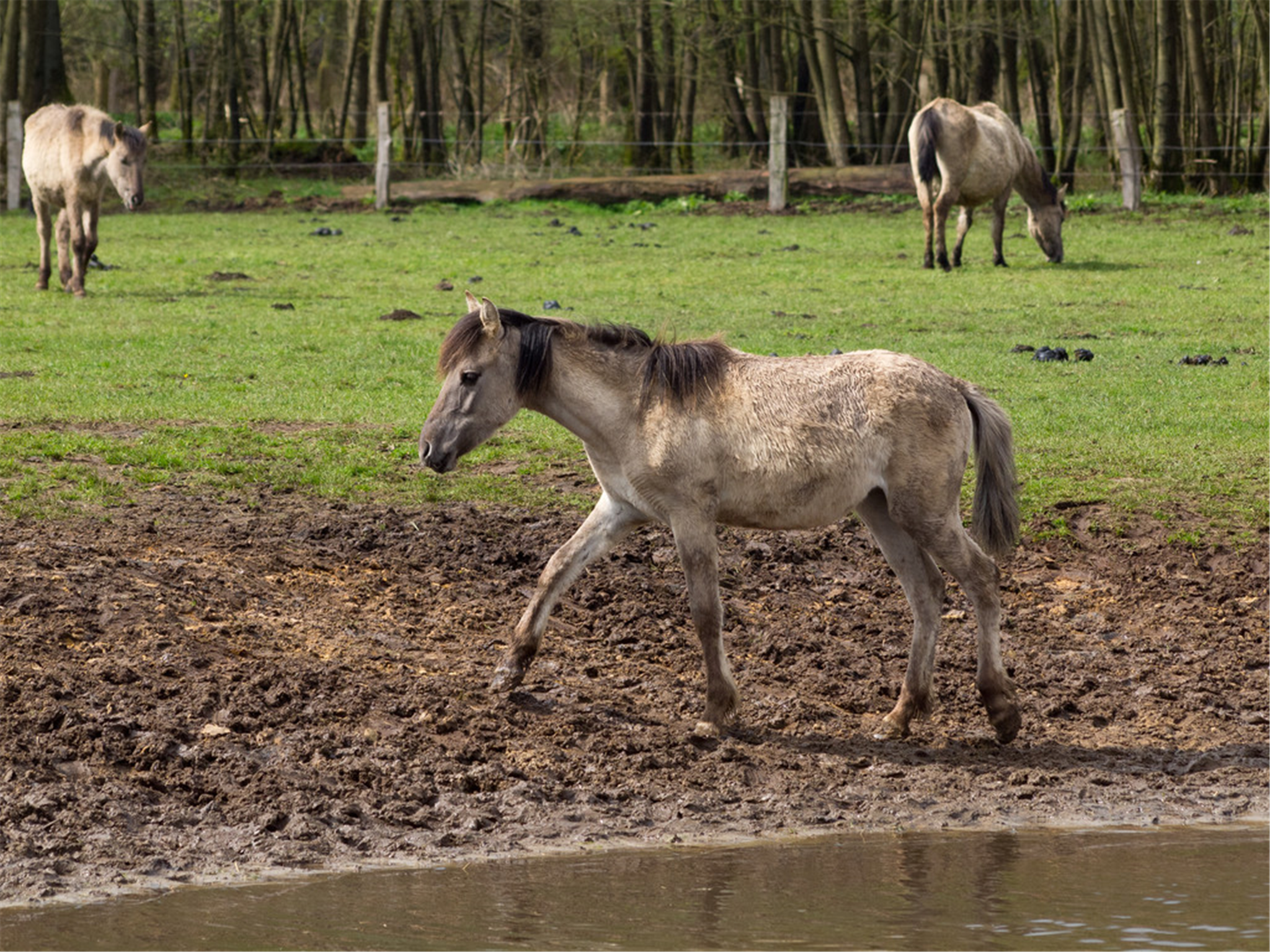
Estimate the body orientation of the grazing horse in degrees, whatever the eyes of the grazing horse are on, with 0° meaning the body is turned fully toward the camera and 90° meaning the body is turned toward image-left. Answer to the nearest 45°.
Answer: approximately 225°

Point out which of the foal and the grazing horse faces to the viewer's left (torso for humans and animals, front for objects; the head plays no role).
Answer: the foal

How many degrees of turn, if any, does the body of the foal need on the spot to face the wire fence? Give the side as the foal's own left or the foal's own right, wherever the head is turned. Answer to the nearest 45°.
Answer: approximately 90° to the foal's own right

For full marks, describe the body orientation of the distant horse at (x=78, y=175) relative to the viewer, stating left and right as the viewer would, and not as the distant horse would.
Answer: facing the viewer and to the right of the viewer

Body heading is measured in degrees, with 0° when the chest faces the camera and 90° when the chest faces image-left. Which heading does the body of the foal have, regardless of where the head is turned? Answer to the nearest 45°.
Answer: approximately 90°

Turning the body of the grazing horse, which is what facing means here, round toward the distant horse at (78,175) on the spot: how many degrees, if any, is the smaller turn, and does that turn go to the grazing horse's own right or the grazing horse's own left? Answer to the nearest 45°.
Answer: approximately 180°

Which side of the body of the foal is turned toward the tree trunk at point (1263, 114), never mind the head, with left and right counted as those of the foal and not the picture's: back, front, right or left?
right

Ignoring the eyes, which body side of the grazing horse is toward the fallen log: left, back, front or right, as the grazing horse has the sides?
left

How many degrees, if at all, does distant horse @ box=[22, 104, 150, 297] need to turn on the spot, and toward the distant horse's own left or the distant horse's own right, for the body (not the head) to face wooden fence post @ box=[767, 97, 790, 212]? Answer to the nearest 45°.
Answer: approximately 90° to the distant horse's own left

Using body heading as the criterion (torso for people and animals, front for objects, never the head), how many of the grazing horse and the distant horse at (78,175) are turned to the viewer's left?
0

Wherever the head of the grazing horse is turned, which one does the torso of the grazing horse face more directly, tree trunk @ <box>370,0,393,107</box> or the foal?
the tree trunk

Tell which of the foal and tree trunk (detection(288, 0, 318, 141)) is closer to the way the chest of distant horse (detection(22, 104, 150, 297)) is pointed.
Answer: the foal
